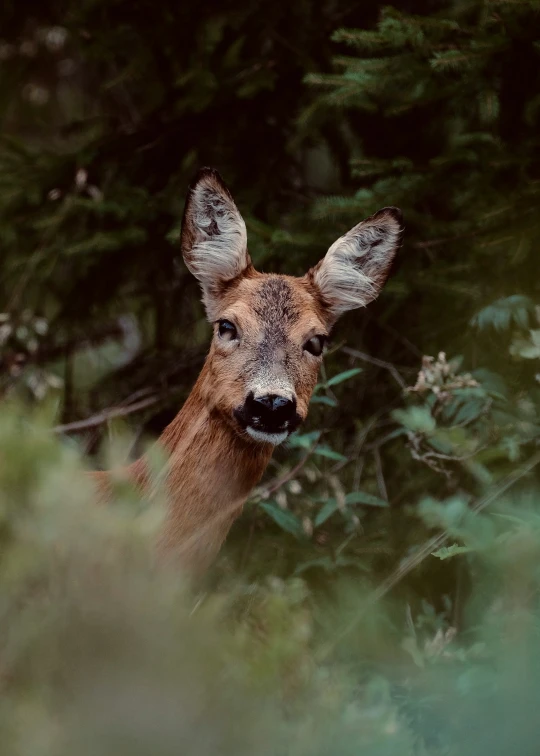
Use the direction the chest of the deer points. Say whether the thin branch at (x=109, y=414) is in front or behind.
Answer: behind

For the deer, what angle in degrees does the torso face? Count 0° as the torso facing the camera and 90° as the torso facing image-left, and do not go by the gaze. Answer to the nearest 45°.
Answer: approximately 315°

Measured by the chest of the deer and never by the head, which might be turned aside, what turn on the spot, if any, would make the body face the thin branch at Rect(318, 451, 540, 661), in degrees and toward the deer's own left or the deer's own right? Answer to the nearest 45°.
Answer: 0° — it already faces it
